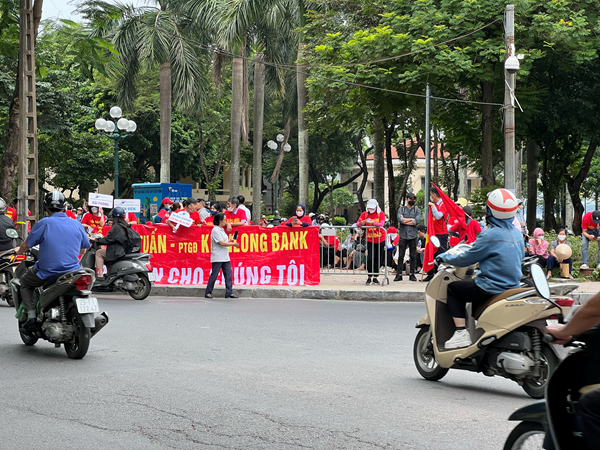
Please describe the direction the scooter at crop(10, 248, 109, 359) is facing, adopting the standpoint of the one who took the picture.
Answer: facing away from the viewer and to the left of the viewer

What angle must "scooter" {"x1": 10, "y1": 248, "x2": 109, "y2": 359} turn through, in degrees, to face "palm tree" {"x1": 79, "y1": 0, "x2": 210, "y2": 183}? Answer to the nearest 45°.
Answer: approximately 45° to its right

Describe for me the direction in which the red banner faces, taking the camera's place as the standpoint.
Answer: facing the viewer

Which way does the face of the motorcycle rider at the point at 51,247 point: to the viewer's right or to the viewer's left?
to the viewer's left

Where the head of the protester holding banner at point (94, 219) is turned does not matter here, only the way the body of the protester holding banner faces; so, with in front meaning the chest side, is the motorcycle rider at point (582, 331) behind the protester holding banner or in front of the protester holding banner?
in front

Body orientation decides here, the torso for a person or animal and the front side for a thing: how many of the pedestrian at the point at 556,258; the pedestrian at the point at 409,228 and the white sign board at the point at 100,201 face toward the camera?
3

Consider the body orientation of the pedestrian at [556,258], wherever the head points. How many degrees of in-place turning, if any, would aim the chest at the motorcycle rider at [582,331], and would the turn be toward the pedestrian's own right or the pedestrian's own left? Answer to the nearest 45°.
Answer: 0° — they already face them

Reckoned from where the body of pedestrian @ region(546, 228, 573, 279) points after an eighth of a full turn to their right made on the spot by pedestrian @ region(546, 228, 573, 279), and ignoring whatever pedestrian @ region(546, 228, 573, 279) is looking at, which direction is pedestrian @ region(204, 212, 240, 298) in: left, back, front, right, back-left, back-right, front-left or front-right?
front

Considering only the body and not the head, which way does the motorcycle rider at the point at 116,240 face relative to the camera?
to the viewer's left
